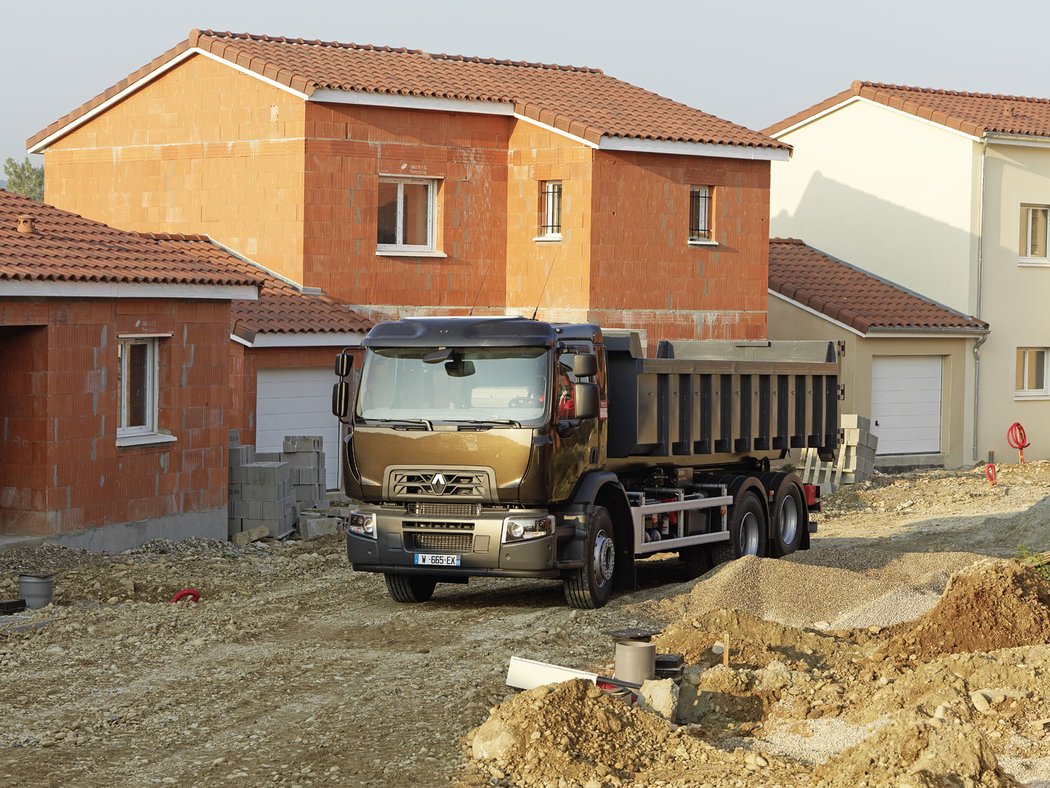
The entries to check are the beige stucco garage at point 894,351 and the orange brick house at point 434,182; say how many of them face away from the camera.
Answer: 0

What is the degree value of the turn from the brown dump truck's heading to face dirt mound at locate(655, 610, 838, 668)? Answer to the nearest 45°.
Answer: approximately 90° to its left

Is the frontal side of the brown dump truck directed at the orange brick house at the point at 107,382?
no

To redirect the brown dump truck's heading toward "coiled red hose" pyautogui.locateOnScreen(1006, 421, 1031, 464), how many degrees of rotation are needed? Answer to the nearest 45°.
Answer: approximately 180°

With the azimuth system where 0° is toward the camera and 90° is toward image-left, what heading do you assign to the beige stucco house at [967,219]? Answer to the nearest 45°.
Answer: approximately 315°

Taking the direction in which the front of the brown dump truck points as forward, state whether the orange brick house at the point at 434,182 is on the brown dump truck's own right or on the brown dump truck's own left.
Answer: on the brown dump truck's own right

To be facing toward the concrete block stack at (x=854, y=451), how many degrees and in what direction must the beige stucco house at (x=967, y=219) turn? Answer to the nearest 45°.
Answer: approximately 45° to its right

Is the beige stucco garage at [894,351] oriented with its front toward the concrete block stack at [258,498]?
no

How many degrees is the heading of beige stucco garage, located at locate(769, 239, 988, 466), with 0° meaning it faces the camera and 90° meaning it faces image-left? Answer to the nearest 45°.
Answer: approximately 315°

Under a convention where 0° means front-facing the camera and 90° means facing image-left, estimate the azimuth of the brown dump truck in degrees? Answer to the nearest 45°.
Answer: approximately 45°

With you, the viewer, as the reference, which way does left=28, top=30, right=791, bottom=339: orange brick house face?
facing the viewer and to the right of the viewer

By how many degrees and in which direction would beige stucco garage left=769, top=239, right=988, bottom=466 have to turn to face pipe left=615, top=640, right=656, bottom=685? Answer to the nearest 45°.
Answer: approximately 45° to its right

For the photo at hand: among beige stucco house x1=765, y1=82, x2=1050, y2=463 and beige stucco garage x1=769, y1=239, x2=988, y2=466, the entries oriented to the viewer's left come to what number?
0

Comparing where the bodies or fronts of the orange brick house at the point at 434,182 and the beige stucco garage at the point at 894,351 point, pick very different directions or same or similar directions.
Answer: same or similar directions

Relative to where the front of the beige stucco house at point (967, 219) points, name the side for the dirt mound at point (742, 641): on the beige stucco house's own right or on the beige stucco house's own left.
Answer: on the beige stucco house's own right

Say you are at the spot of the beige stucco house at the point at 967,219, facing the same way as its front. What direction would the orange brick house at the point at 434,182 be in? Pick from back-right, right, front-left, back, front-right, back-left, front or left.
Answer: right

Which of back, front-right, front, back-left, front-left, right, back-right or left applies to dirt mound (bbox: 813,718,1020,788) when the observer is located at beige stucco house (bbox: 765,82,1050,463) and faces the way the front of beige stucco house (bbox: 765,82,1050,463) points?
front-right

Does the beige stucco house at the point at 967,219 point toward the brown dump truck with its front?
no
